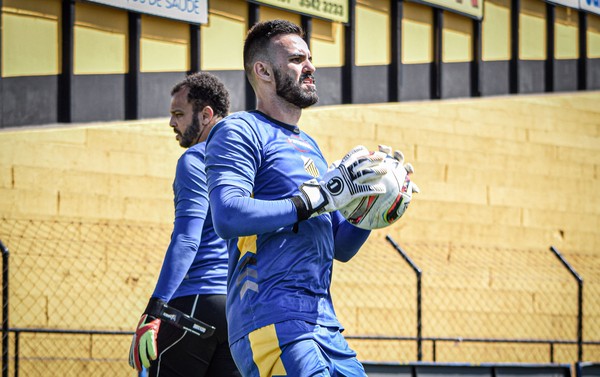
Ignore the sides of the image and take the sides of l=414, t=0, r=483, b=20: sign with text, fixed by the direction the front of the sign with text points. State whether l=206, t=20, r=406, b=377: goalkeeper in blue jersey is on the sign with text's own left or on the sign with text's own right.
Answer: on the sign with text's own right

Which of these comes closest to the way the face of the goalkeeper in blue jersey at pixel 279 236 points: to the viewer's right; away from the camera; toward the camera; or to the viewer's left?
to the viewer's right

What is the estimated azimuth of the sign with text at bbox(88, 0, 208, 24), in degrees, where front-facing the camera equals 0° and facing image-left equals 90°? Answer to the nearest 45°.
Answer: approximately 315°

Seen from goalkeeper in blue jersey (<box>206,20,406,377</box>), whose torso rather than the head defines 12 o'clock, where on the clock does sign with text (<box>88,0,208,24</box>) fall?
The sign with text is roughly at 7 o'clock from the goalkeeper in blue jersey.

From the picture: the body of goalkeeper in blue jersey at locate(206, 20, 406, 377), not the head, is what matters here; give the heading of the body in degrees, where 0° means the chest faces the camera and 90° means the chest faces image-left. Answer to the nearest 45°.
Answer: approximately 315°

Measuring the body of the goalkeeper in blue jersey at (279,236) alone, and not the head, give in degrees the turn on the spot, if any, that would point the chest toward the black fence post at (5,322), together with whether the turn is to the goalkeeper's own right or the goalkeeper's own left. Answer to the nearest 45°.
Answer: approximately 180°

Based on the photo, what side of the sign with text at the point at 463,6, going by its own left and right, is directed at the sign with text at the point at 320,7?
right

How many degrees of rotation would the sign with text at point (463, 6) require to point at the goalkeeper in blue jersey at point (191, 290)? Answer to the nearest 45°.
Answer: approximately 45° to its right

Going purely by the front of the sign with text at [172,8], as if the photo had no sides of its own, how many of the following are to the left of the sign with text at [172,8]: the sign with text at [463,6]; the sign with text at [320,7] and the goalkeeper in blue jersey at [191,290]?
2

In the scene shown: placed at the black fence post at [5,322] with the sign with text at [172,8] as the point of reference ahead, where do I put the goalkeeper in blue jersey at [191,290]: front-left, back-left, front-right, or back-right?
back-right

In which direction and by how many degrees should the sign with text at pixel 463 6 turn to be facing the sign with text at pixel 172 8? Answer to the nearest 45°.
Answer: approximately 90° to its right

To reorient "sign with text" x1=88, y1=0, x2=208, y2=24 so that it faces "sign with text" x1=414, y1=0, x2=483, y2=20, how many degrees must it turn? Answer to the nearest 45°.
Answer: approximately 90° to its left

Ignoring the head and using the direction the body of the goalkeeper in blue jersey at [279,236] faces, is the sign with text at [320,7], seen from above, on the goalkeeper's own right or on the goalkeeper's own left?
on the goalkeeper's own left

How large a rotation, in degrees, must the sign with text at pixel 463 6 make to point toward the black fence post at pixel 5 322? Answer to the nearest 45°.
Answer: approximately 90° to its right
